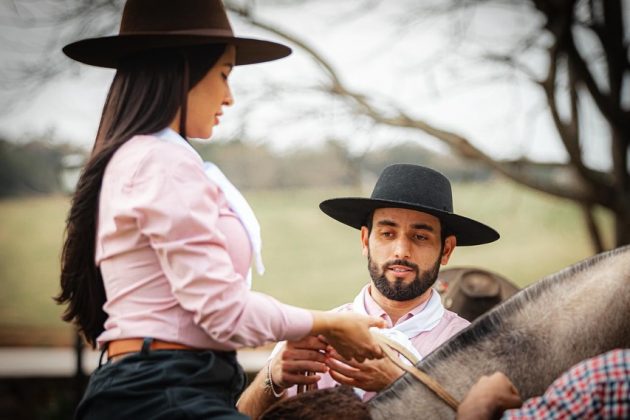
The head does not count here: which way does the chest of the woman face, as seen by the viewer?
to the viewer's right

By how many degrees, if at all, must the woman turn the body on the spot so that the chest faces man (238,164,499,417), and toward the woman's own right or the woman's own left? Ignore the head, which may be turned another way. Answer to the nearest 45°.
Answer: approximately 45° to the woman's own left

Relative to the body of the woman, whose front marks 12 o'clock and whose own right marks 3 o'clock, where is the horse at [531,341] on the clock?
The horse is roughly at 12 o'clock from the woman.

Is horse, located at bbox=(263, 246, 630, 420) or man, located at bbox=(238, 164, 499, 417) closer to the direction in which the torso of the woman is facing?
the horse

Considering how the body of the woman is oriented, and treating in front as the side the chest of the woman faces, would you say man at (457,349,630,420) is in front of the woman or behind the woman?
in front

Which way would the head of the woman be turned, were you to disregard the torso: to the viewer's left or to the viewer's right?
to the viewer's right
